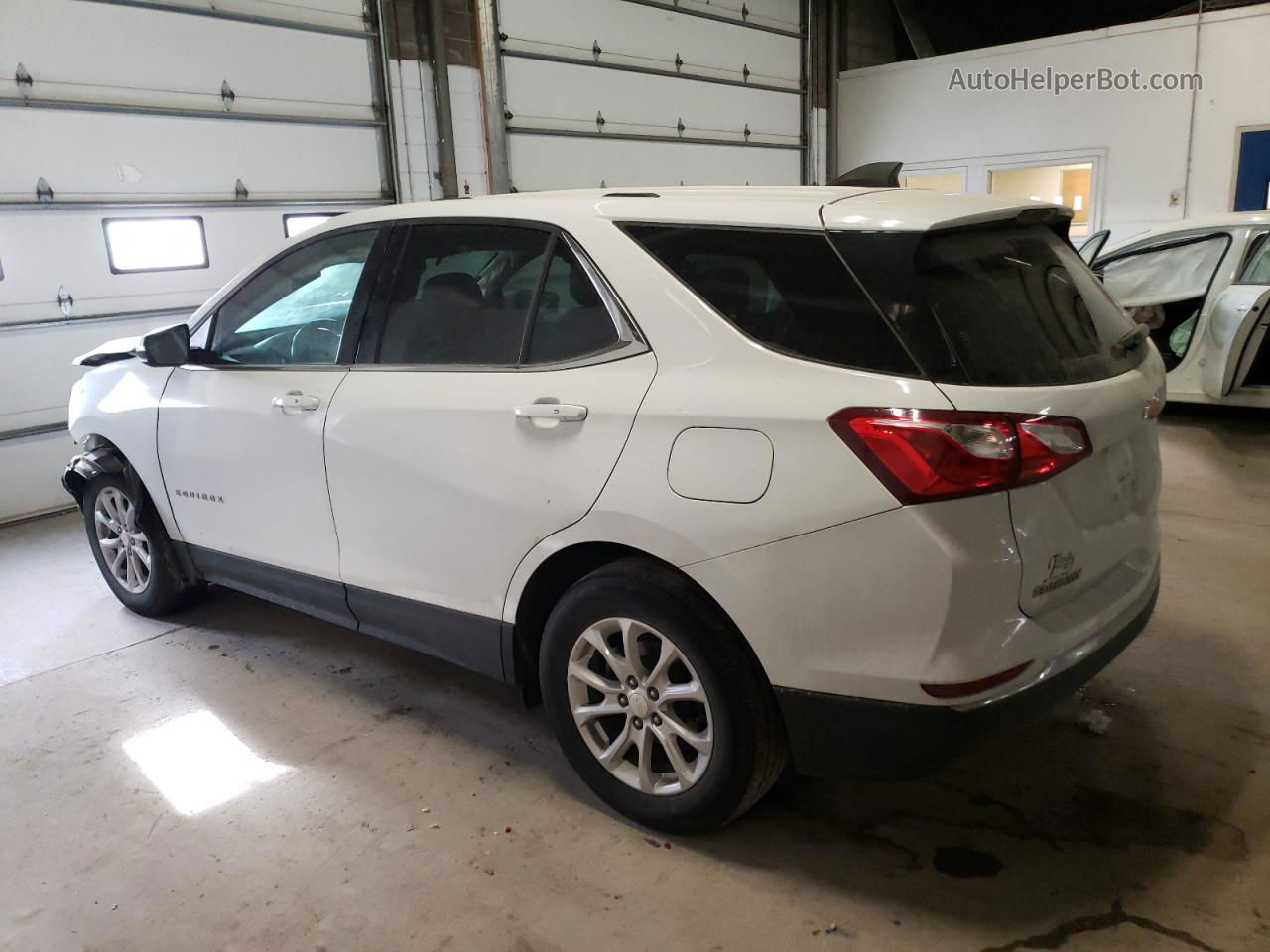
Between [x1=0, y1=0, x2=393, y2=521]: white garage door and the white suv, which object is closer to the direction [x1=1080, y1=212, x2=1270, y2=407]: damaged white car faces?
the white garage door

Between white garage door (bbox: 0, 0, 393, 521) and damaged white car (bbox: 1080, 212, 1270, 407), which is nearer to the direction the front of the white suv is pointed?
the white garage door

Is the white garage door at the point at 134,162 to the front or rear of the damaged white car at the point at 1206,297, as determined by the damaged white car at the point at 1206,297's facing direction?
to the front

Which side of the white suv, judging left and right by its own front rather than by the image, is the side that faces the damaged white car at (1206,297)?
right

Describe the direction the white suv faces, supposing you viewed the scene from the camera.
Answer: facing away from the viewer and to the left of the viewer

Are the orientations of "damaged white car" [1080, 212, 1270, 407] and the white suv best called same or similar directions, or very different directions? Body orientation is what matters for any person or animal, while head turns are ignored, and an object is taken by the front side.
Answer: same or similar directions

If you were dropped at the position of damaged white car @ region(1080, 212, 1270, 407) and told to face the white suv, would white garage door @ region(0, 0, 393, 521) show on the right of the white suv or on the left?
right

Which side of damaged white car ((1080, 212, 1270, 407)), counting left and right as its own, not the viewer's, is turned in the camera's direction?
left

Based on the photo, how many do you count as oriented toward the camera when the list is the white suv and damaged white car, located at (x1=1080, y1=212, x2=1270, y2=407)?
0
